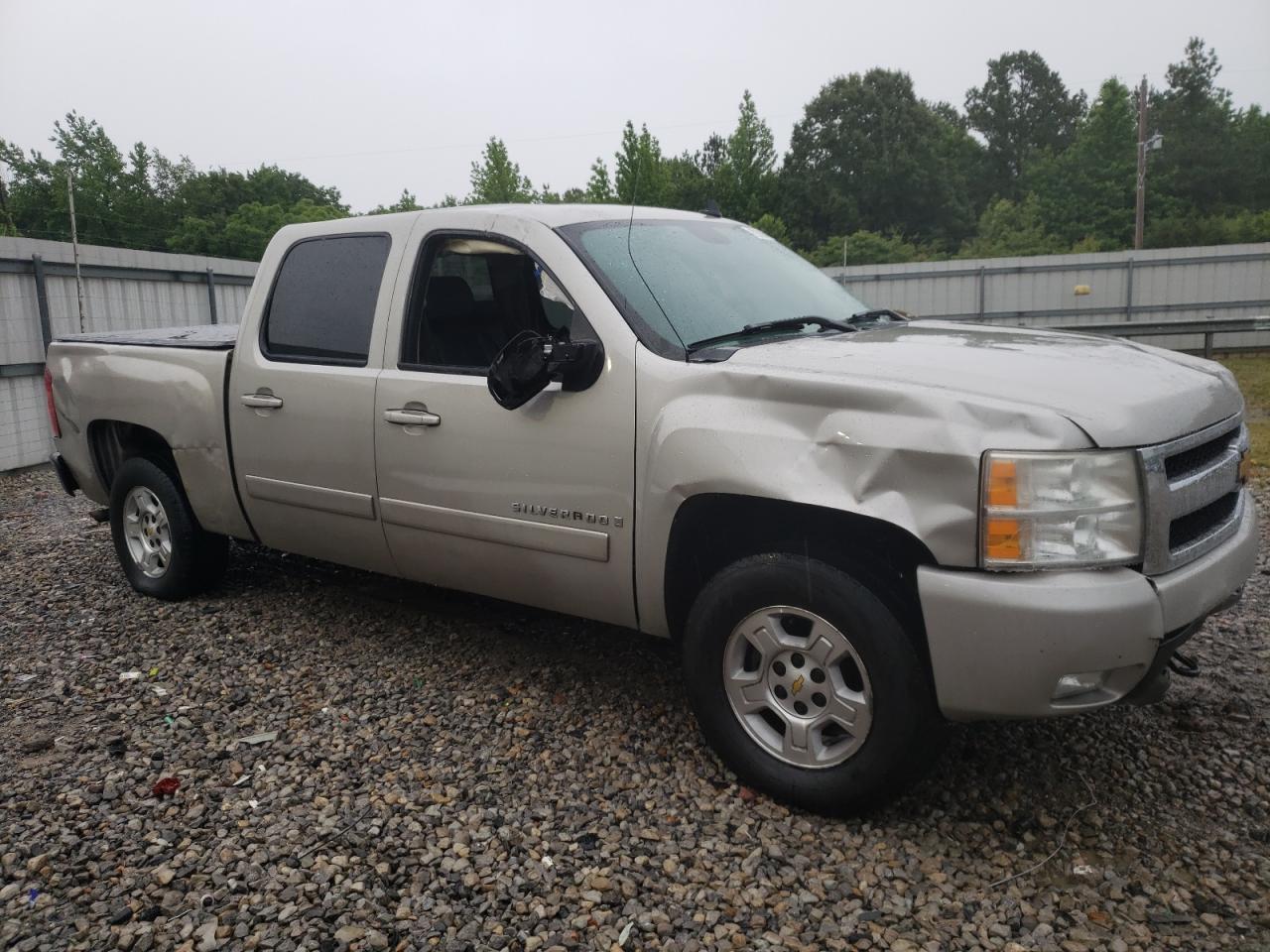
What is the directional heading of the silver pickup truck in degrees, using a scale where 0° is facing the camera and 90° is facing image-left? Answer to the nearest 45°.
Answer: approximately 315°

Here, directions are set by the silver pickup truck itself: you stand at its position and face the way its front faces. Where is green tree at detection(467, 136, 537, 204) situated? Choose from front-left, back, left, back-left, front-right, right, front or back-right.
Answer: back-left

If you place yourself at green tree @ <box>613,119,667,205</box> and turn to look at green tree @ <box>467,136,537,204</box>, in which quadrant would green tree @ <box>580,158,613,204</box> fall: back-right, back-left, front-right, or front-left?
front-right

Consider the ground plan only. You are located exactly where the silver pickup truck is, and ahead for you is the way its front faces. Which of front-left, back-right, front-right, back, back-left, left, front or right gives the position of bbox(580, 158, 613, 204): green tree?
back-left

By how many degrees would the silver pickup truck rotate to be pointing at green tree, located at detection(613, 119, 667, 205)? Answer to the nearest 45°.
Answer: approximately 135° to its left

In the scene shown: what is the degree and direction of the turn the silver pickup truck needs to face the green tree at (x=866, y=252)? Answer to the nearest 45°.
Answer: approximately 135° to its left
